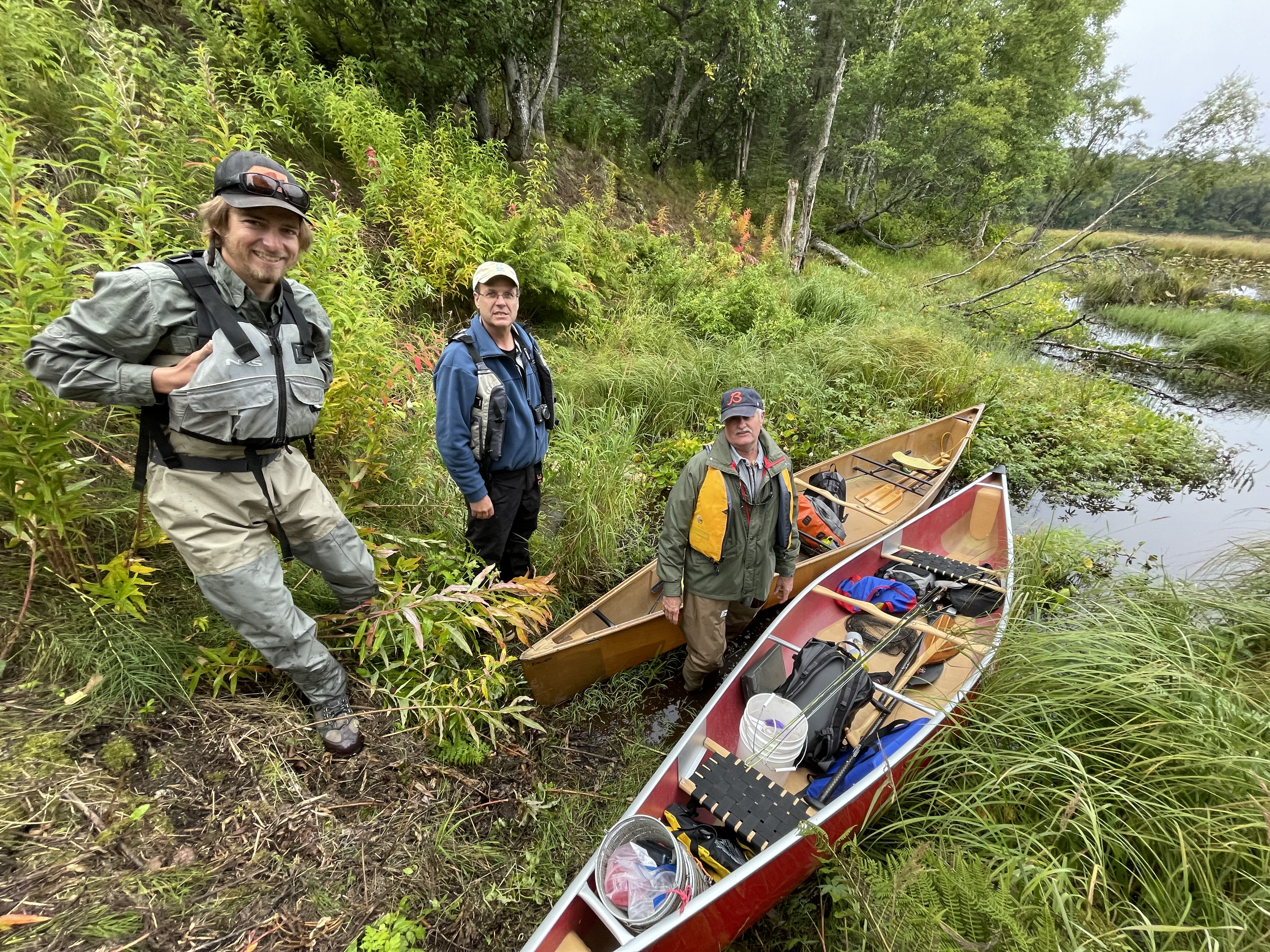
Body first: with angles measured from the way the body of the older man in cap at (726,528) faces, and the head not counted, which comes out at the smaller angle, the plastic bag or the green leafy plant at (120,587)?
the plastic bag

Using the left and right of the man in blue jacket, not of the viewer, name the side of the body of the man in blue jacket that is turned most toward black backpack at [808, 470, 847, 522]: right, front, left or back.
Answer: left

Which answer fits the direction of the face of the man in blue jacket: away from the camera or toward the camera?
toward the camera

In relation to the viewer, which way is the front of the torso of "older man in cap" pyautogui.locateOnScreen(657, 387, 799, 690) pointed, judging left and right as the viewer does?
facing the viewer

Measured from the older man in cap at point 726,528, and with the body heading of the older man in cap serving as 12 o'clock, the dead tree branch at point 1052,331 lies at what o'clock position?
The dead tree branch is roughly at 7 o'clock from the older man in cap.

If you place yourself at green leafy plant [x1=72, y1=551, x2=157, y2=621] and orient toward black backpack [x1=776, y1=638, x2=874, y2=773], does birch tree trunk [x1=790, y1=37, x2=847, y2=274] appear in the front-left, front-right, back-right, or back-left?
front-left

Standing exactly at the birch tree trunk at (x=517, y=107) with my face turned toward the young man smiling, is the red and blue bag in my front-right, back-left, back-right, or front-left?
front-left

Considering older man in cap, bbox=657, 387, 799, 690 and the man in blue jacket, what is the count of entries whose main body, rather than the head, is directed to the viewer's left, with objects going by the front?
0

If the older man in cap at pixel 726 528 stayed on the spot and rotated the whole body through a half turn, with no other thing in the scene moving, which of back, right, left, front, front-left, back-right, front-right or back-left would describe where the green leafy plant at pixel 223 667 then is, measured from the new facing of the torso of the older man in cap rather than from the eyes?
back-left

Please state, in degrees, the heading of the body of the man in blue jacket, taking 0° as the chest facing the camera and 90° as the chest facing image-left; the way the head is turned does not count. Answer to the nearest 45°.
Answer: approximately 315°
